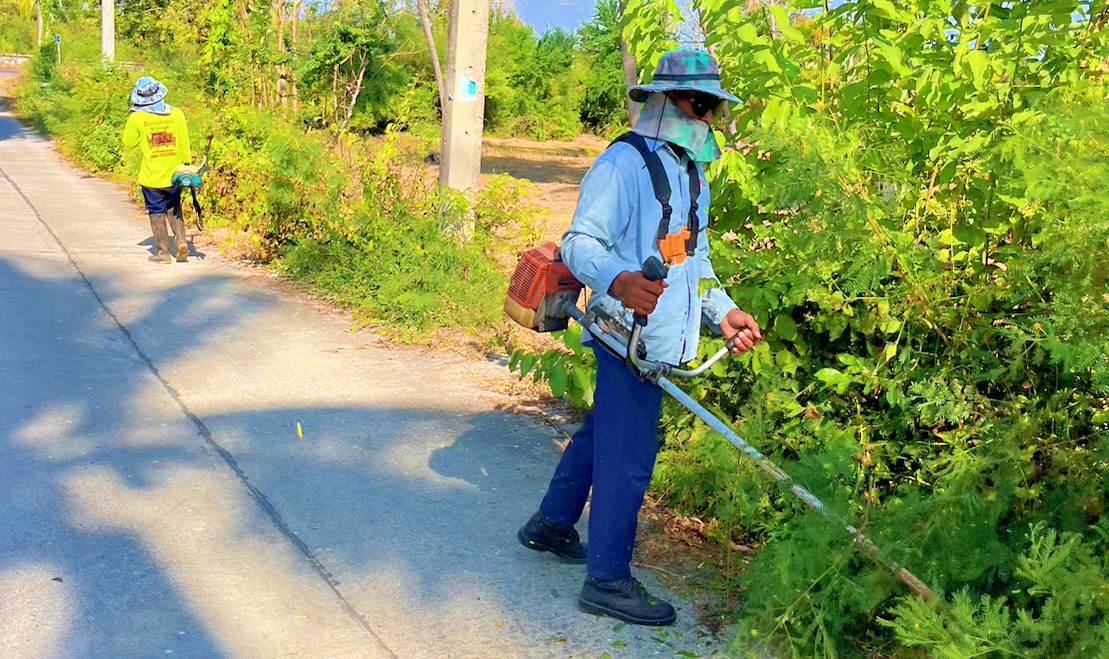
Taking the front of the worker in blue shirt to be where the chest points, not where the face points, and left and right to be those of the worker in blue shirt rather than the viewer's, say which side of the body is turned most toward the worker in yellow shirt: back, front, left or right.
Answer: back

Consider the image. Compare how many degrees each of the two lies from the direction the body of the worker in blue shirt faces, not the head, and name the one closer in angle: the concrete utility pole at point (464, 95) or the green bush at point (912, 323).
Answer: the green bush

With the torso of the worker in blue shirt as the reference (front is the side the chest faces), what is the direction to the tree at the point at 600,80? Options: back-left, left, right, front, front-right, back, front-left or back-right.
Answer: back-left

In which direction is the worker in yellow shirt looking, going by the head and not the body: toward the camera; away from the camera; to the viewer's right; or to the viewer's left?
away from the camera

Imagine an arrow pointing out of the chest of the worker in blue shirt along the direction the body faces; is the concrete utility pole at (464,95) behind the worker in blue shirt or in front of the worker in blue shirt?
behind

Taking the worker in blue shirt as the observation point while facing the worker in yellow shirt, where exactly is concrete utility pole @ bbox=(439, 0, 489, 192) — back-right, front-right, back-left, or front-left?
front-right

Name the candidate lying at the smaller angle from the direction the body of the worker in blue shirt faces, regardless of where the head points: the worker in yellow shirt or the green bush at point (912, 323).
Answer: the green bush

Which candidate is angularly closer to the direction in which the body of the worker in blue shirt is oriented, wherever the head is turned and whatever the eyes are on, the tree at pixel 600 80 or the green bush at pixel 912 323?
the green bush

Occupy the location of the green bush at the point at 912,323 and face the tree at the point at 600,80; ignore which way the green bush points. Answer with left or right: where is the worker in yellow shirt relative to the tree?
left
